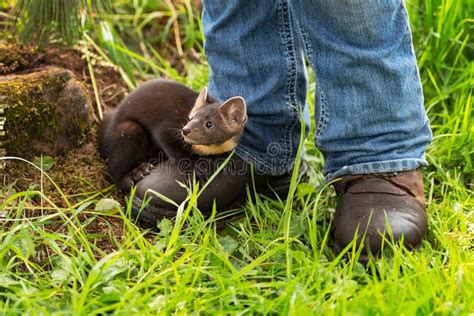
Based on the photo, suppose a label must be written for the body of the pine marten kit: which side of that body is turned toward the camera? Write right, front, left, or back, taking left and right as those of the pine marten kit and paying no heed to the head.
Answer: right

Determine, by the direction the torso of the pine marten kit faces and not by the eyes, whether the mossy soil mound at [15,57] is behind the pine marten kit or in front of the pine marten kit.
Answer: behind
